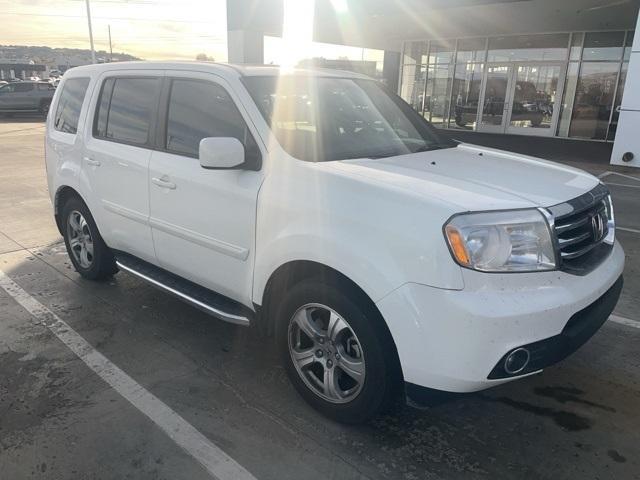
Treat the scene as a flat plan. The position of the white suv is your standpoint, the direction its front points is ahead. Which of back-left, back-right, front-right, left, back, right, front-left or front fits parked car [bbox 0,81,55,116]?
back

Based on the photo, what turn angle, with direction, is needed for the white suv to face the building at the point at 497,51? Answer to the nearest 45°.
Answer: approximately 135° to its left
